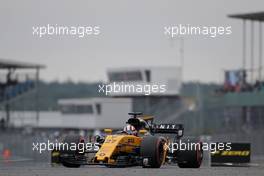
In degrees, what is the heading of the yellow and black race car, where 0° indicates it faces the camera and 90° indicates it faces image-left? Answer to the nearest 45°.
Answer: approximately 45°
